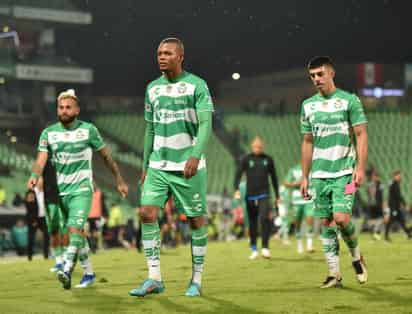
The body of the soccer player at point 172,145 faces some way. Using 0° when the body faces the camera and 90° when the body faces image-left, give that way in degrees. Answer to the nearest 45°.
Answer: approximately 45°

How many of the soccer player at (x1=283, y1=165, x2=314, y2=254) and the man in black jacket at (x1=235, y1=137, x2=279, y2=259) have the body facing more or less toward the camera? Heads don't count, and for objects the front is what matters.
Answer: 2

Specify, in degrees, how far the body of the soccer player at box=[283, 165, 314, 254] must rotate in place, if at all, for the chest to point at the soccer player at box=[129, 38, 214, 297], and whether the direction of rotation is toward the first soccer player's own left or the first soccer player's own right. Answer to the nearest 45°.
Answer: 0° — they already face them

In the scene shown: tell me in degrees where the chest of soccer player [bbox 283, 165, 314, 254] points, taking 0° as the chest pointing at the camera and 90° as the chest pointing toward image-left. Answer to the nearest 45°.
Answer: approximately 0°

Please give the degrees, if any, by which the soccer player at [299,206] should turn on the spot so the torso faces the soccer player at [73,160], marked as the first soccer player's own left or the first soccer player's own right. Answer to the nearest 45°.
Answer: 0° — they already face them

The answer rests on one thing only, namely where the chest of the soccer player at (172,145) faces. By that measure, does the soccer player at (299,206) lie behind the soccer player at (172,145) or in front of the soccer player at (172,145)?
behind

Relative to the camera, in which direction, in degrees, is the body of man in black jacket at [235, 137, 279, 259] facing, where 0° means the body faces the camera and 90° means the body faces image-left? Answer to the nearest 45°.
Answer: approximately 0°

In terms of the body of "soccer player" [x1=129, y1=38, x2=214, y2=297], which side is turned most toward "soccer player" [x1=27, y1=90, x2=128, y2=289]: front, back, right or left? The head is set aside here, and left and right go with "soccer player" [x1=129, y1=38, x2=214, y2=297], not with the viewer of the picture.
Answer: right
